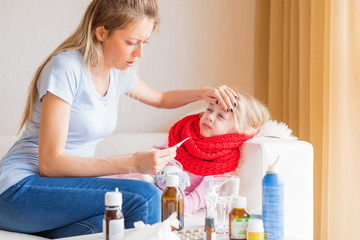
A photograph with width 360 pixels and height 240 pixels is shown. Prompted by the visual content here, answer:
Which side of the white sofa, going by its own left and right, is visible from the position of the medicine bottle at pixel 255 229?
front

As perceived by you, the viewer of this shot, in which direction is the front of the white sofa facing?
facing the viewer

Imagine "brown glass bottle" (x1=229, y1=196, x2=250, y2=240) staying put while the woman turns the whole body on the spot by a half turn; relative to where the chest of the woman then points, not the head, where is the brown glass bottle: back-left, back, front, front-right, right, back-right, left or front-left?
back

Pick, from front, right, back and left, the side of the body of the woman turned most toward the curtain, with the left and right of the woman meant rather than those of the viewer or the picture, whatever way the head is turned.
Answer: left

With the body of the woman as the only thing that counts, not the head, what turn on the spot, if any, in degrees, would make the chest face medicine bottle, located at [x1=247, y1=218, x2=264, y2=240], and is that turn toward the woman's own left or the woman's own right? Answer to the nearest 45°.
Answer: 0° — they already face it

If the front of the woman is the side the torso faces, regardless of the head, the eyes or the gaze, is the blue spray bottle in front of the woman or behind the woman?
in front

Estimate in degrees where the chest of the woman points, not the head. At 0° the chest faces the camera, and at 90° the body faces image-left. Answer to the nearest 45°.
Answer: approximately 315°
